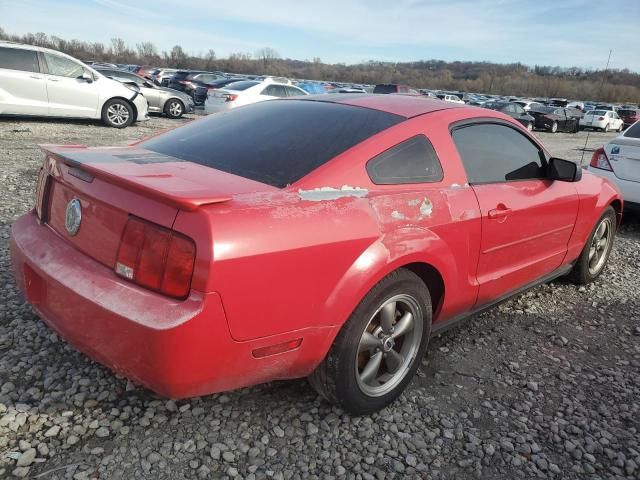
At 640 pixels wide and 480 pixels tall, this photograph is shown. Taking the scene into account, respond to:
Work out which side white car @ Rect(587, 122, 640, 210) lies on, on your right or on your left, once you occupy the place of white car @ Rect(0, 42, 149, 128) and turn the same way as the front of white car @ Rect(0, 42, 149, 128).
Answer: on your right

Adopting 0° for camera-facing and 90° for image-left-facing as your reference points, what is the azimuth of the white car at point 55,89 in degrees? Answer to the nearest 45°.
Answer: approximately 270°

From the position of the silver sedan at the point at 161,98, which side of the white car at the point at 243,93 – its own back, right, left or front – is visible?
back

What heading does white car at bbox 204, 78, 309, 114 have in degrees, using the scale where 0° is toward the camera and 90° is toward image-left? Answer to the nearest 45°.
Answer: approximately 225°

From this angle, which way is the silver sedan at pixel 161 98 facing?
to the viewer's right

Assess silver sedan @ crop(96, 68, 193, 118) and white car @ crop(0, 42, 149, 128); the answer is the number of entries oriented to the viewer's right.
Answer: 2

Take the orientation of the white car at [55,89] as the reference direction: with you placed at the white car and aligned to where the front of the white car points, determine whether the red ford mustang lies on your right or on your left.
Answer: on your right

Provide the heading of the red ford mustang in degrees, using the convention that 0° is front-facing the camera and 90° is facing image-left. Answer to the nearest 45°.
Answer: approximately 225°

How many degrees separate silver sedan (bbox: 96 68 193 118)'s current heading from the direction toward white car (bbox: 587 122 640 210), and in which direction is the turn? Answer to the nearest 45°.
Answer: approximately 90° to its right
